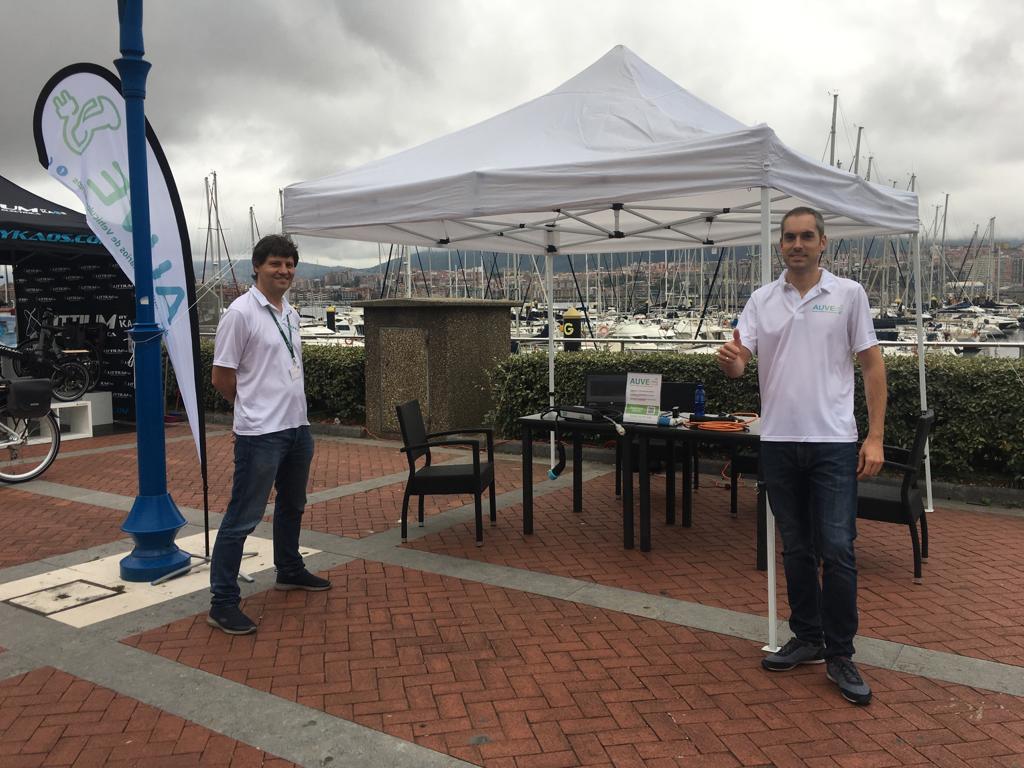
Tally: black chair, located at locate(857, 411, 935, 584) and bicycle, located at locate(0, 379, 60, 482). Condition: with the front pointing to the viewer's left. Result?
2

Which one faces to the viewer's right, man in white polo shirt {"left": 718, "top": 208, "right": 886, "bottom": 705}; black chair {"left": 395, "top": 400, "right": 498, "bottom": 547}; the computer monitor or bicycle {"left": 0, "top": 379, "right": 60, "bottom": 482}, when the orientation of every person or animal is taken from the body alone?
the black chair

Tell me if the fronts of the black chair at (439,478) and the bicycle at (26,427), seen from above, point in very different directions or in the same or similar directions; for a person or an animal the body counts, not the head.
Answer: very different directions

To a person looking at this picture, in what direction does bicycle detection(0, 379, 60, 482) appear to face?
facing to the left of the viewer

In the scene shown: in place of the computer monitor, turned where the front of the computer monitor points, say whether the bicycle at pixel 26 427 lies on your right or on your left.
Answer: on your right

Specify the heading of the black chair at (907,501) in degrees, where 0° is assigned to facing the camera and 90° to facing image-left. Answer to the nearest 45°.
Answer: approximately 90°

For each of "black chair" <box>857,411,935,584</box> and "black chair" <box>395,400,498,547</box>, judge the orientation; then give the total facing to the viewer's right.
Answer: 1

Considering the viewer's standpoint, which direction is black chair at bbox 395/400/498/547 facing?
facing to the right of the viewer

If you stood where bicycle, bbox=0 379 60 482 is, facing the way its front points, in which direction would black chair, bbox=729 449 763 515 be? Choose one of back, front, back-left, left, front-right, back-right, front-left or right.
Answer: back-left

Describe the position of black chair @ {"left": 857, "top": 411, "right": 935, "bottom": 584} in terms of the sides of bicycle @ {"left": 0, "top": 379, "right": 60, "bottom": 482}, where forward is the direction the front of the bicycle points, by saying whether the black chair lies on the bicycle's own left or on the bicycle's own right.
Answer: on the bicycle's own left

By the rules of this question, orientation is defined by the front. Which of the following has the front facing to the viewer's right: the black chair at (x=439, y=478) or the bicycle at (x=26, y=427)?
the black chair
